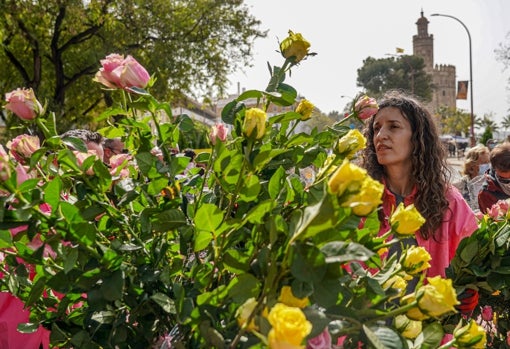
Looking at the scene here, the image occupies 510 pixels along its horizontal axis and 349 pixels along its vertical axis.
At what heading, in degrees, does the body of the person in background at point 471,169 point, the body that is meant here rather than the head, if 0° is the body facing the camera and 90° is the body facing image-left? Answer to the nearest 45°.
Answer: approximately 315°

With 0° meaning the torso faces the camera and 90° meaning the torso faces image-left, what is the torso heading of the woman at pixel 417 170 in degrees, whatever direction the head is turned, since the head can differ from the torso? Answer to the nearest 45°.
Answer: approximately 45°

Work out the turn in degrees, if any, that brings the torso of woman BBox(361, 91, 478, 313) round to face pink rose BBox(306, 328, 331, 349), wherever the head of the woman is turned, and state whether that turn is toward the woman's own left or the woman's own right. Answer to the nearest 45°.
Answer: approximately 45° to the woman's own left

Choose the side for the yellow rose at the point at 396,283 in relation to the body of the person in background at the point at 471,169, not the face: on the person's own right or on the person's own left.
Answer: on the person's own right

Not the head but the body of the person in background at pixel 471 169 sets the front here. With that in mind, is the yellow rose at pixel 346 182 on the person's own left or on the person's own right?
on the person's own right

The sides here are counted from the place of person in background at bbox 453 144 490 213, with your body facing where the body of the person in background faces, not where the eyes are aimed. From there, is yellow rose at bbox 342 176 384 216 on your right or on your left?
on your right

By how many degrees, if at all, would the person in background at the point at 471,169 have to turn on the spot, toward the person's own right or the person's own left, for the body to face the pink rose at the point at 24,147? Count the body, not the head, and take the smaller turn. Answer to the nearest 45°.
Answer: approximately 45° to the person's own right

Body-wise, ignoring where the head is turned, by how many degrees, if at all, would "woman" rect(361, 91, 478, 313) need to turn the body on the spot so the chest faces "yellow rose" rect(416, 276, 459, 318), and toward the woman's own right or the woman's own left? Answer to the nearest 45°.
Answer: approximately 45° to the woman's own left

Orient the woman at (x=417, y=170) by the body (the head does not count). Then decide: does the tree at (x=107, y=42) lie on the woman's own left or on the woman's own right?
on the woman's own right
